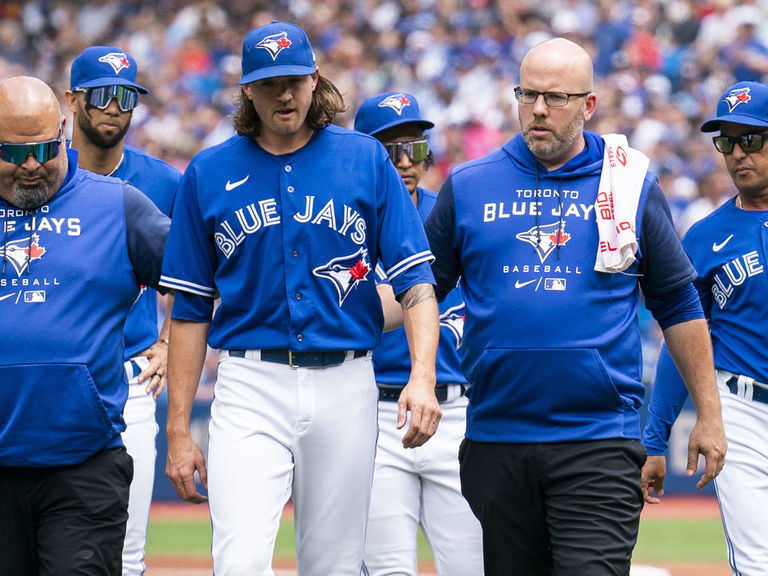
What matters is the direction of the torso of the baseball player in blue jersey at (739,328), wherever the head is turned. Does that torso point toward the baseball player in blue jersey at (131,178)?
no

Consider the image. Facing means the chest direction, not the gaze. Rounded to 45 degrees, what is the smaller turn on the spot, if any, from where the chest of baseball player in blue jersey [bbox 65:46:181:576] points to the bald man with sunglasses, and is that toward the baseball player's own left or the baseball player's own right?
0° — they already face them

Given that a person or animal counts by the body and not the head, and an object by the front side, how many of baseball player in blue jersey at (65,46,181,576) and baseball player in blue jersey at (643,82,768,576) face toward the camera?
2

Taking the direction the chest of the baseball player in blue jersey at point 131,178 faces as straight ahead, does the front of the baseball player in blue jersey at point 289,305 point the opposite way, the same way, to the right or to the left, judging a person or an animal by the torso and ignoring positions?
the same way

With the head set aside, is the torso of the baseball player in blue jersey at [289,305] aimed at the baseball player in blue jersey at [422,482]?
no

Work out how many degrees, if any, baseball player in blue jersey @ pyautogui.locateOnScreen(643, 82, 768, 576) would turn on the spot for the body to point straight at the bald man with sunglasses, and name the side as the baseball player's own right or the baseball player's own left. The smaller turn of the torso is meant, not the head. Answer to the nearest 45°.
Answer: approximately 45° to the baseball player's own right

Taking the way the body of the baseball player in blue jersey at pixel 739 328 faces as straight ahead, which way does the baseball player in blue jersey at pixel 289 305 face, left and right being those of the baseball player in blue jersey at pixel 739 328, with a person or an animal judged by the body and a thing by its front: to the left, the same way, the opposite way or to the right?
the same way

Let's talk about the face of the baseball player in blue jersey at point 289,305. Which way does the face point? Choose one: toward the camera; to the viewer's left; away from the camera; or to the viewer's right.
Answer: toward the camera

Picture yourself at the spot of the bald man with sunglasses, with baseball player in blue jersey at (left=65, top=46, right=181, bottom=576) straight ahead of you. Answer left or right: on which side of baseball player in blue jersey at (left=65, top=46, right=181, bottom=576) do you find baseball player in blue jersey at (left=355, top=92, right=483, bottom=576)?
right

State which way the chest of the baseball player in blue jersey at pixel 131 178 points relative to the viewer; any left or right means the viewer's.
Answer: facing the viewer

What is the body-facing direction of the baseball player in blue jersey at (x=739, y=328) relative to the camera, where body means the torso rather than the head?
toward the camera

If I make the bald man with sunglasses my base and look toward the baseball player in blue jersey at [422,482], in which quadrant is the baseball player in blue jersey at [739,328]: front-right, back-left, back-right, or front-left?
front-right

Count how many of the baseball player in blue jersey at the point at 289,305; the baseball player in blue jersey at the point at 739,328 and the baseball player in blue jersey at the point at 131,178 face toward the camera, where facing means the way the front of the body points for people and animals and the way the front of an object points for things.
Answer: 3

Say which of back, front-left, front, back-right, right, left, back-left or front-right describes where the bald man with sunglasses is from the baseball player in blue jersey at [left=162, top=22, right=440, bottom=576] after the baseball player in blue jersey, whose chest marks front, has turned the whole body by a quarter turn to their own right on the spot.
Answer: front

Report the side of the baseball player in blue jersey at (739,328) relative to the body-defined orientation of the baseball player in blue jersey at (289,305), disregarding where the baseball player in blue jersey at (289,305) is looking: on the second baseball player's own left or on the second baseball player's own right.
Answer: on the second baseball player's own left

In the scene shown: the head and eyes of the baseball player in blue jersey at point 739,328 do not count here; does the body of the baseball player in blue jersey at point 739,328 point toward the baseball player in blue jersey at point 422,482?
no
